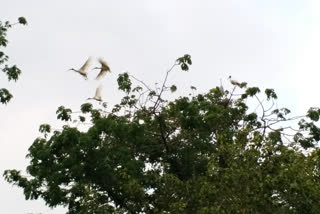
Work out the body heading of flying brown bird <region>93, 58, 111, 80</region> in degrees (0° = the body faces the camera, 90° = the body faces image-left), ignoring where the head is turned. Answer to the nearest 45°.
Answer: approximately 90°
